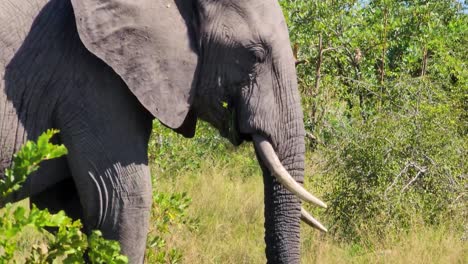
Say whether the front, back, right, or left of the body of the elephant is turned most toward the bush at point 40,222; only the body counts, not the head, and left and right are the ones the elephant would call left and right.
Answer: right

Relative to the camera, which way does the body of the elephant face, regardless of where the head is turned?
to the viewer's right
